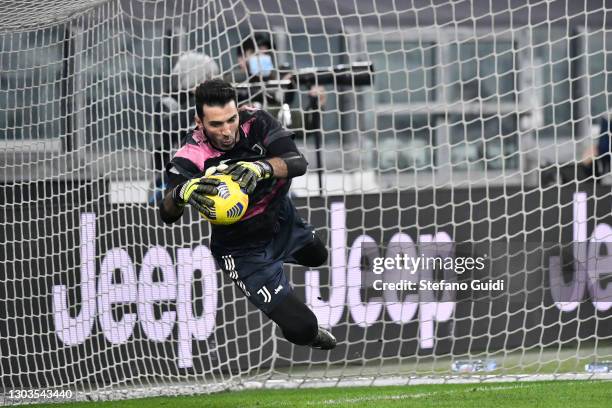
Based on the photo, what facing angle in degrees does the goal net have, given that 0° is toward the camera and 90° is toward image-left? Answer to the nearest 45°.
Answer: approximately 0°

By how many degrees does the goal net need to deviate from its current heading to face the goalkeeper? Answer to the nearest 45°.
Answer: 0° — it already faces them
